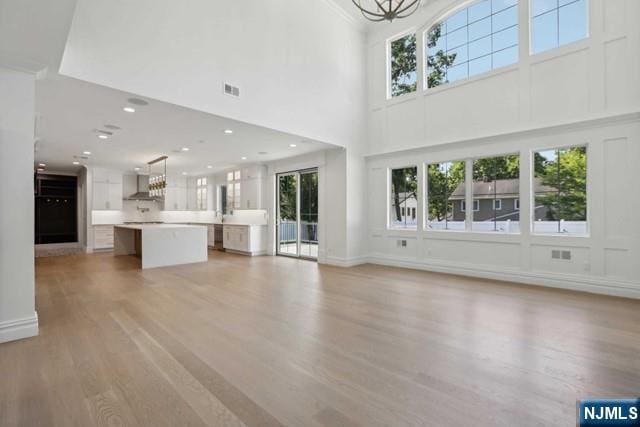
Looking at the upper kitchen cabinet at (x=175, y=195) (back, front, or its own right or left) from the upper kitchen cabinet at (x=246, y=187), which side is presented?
front

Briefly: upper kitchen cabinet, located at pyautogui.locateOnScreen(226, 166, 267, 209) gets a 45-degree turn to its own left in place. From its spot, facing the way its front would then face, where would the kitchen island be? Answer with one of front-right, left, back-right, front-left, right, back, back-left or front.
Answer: front-right

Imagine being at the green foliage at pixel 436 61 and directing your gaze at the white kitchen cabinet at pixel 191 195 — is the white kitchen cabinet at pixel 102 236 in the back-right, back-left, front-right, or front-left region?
front-left

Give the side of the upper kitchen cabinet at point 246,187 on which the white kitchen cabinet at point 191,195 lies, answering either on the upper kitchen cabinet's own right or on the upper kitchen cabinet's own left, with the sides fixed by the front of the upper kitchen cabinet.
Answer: on the upper kitchen cabinet's own right

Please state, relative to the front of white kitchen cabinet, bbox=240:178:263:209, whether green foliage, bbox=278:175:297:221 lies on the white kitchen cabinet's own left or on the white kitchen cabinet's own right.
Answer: on the white kitchen cabinet's own left

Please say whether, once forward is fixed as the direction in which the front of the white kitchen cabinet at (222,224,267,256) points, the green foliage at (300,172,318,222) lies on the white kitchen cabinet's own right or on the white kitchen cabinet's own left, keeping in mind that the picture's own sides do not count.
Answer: on the white kitchen cabinet's own left

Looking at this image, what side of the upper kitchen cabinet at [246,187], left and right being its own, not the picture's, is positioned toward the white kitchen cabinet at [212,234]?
right

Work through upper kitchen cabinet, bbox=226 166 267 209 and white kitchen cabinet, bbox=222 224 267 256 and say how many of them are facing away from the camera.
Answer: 0

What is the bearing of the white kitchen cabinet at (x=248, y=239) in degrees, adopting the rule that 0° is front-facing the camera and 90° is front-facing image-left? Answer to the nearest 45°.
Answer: approximately 45°

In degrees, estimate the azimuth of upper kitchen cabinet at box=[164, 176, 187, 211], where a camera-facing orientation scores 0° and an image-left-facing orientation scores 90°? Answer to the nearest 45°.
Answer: approximately 315°

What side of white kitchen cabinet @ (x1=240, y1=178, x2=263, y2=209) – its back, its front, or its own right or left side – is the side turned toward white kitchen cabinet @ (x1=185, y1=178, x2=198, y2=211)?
right

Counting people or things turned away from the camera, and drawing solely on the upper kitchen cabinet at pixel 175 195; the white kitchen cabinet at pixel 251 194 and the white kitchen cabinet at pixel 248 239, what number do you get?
0

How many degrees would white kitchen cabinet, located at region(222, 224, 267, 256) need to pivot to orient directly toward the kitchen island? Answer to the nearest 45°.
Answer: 0° — it already faces it

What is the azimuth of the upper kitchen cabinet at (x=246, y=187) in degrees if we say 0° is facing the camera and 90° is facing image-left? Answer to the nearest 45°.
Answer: approximately 45°
